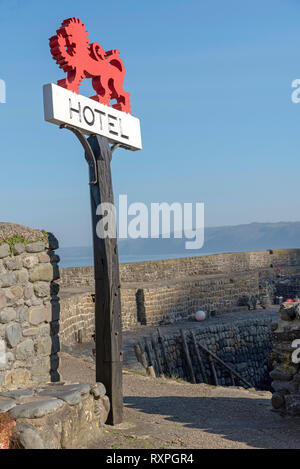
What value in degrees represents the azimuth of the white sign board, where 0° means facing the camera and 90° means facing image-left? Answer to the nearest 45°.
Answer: approximately 315°

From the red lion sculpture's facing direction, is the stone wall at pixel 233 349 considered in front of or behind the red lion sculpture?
behind

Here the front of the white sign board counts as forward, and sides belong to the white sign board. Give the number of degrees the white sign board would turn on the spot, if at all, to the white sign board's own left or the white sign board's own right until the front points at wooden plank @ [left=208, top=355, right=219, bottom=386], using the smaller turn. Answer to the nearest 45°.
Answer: approximately 135° to the white sign board's own left

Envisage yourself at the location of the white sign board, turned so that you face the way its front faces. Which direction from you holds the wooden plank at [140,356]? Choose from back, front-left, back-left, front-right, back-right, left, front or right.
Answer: back-left

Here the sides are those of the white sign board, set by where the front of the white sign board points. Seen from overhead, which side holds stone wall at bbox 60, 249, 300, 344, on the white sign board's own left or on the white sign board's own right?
on the white sign board's own left

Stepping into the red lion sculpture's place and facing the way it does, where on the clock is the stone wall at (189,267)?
The stone wall is roughly at 5 o'clock from the red lion sculpture.

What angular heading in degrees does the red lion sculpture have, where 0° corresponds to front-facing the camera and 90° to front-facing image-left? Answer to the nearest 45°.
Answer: approximately 45°
